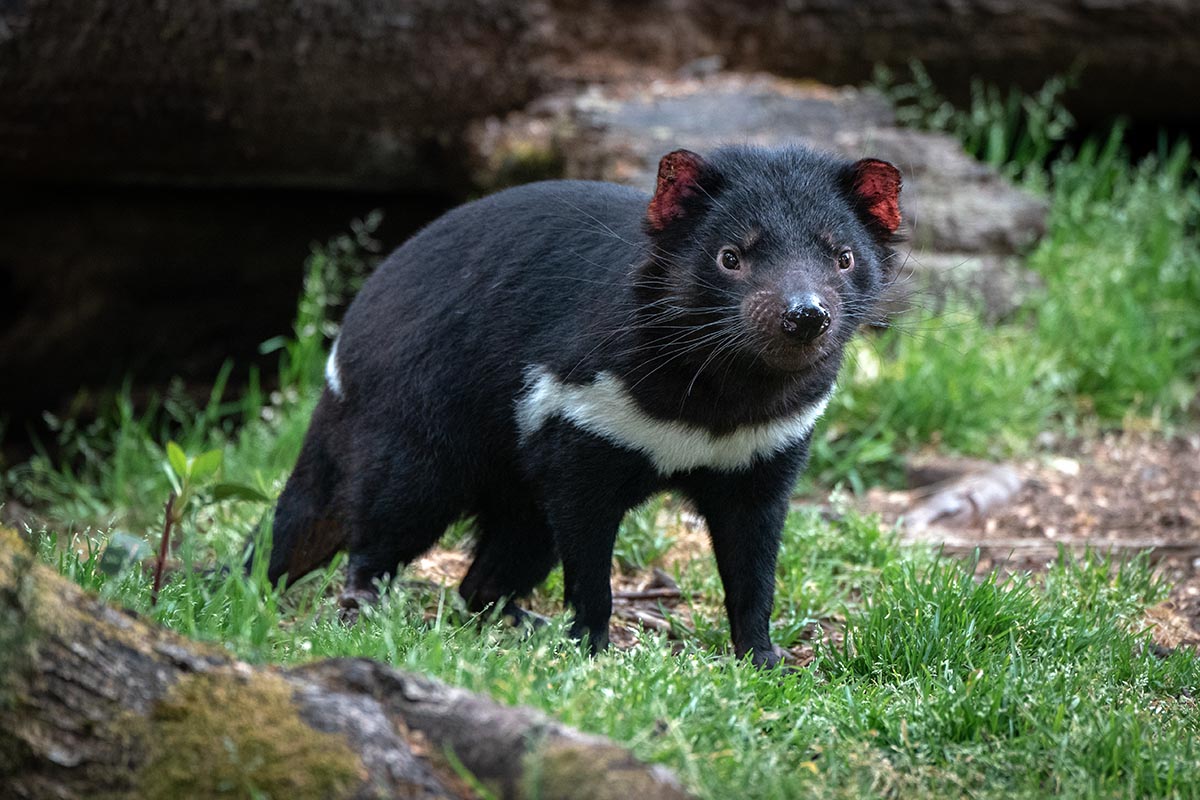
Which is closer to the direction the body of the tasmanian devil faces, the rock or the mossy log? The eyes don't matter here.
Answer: the mossy log

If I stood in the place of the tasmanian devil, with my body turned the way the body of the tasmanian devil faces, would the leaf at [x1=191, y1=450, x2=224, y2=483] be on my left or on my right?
on my right

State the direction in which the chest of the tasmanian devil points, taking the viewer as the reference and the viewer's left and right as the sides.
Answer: facing the viewer and to the right of the viewer

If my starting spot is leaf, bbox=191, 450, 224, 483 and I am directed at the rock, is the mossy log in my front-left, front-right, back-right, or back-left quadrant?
back-right

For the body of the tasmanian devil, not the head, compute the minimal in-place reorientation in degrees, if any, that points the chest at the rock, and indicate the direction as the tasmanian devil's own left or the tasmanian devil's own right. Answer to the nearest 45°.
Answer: approximately 135° to the tasmanian devil's own left
